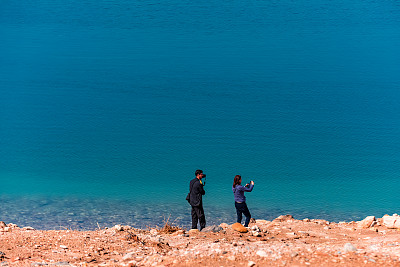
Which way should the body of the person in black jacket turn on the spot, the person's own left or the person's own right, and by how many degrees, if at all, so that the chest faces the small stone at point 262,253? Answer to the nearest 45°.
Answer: approximately 45° to the person's own right

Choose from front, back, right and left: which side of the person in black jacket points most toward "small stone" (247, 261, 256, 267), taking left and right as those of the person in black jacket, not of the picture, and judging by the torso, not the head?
right

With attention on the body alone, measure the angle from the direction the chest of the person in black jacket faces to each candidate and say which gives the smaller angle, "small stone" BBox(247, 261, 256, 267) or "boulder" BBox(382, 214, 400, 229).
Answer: the boulder

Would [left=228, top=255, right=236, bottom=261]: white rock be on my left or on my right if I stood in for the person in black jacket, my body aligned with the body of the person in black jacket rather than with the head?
on my right
